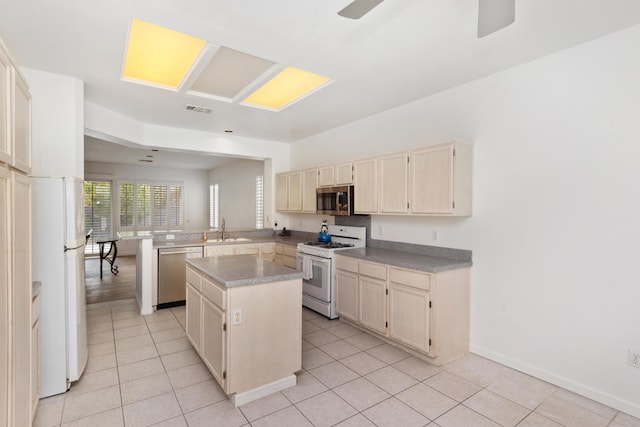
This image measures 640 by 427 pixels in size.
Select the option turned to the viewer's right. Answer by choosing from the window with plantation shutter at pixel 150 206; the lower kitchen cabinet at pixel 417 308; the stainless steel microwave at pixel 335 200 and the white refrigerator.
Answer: the white refrigerator

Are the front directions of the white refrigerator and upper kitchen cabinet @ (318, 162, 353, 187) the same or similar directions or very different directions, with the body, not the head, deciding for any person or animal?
very different directions

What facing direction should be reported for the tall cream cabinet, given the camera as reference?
facing to the right of the viewer

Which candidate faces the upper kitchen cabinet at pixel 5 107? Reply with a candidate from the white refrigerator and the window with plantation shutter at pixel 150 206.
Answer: the window with plantation shutter

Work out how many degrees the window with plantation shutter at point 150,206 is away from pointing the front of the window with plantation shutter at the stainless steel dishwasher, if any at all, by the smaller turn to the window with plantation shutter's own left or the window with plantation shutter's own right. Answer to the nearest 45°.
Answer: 0° — it already faces it

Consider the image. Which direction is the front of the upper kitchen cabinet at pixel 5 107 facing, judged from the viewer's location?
facing to the right of the viewer

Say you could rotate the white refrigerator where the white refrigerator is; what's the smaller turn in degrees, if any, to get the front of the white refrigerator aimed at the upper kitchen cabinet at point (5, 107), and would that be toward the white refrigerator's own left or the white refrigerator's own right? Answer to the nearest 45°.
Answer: approximately 90° to the white refrigerator's own right

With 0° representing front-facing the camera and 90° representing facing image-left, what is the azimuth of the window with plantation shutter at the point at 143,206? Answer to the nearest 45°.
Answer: approximately 0°

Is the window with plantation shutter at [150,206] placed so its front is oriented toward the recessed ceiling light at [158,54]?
yes

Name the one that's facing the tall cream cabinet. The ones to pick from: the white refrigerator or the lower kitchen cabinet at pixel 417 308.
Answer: the lower kitchen cabinet

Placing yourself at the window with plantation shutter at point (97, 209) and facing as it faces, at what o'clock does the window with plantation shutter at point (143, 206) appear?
the window with plantation shutter at point (143, 206) is roughly at 9 o'clock from the window with plantation shutter at point (97, 209).

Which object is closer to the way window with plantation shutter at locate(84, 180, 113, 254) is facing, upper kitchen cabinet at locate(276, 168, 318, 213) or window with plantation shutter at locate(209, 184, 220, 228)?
the upper kitchen cabinet
